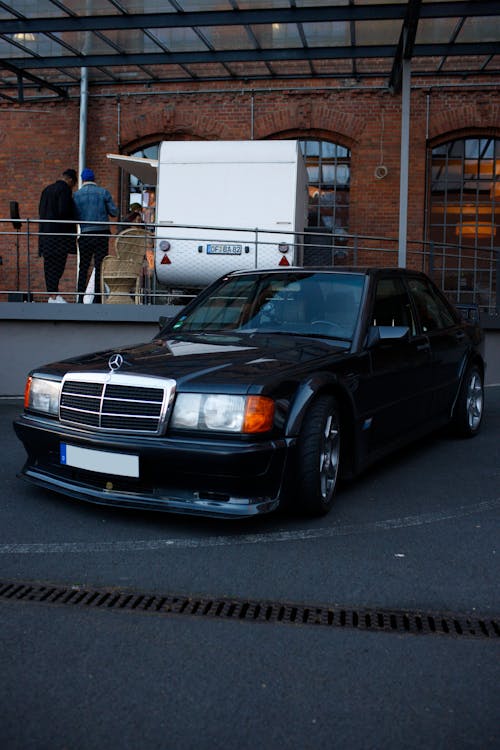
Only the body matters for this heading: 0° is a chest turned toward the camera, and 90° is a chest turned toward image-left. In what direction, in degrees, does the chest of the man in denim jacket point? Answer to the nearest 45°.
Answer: approximately 180°

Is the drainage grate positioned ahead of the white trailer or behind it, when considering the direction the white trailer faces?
behind

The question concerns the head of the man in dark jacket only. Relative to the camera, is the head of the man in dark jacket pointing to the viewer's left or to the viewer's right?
to the viewer's right

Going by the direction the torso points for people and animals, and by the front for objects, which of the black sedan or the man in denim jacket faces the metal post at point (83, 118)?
the man in denim jacket

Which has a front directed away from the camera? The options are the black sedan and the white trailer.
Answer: the white trailer

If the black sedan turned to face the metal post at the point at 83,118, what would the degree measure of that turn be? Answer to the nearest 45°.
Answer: approximately 135° to its right

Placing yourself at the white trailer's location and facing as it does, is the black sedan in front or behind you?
behind

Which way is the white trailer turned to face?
away from the camera

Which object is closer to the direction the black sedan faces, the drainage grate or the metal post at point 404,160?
the drainage grate
